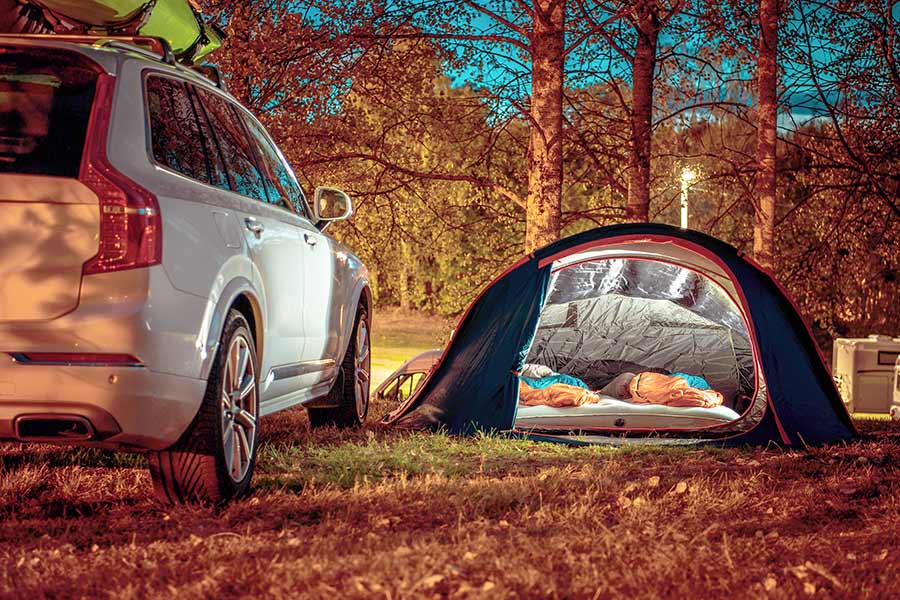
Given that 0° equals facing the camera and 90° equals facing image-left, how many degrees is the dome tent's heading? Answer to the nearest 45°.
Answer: approximately 0°

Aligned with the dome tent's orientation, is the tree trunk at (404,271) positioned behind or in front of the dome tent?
behind

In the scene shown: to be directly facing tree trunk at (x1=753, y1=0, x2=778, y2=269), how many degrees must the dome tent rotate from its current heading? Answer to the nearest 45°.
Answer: approximately 180°

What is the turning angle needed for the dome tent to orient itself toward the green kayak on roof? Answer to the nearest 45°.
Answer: approximately 45° to its right

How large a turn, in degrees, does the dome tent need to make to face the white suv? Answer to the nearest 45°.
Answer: approximately 45° to its right
